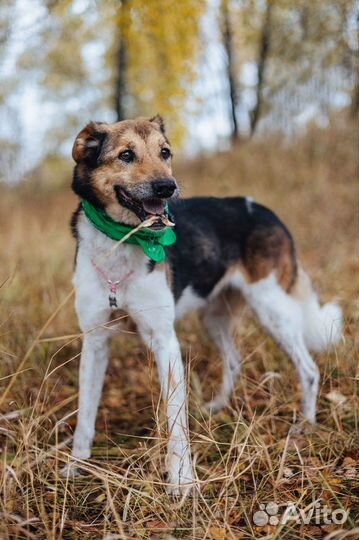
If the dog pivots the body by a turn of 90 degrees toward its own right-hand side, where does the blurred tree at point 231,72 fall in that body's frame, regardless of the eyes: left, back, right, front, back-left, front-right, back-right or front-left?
front-right

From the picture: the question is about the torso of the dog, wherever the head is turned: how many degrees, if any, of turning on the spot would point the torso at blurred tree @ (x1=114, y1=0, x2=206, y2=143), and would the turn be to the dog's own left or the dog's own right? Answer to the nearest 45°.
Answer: approximately 135° to the dog's own right

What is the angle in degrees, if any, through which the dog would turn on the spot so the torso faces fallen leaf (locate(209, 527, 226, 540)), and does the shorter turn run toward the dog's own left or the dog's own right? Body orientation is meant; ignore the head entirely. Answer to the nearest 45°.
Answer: approximately 45° to the dog's own left

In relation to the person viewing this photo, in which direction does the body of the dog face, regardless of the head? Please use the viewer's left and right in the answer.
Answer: facing the viewer and to the left of the viewer
